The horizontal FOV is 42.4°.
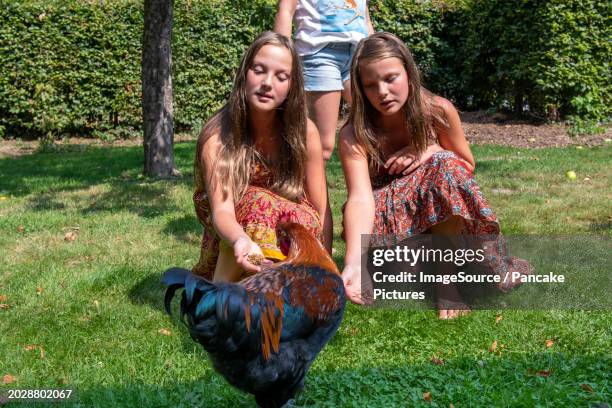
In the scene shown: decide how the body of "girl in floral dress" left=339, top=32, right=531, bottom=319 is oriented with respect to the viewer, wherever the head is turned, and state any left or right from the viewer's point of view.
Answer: facing the viewer

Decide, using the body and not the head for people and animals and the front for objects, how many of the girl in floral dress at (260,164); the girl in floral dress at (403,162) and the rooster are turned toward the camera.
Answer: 2

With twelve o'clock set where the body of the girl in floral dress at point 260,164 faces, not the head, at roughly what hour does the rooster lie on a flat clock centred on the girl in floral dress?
The rooster is roughly at 12 o'clock from the girl in floral dress.

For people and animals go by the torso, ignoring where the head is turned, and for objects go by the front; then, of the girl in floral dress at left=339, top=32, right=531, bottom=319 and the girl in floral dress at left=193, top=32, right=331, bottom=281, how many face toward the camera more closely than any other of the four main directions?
2

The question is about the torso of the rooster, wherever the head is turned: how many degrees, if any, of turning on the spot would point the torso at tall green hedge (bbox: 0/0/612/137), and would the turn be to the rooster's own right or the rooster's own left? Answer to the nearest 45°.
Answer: approximately 45° to the rooster's own left

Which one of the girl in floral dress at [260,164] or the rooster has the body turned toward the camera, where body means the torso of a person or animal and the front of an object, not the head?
the girl in floral dress

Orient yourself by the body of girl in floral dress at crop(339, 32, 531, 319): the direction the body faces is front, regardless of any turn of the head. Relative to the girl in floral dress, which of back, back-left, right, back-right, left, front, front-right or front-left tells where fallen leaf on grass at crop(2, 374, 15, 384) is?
front-right

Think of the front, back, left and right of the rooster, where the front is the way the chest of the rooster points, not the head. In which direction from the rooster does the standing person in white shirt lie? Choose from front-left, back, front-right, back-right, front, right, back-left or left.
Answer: front-left

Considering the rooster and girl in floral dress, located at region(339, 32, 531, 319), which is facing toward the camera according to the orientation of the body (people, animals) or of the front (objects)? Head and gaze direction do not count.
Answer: the girl in floral dress

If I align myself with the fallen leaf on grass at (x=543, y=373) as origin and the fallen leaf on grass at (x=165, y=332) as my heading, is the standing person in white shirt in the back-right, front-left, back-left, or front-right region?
front-right

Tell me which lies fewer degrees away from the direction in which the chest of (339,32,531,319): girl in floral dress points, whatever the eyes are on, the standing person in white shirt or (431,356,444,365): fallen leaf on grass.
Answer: the fallen leaf on grass

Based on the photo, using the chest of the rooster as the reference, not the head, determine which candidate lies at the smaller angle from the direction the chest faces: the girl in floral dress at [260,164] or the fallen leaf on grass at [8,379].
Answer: the girl in floral dress

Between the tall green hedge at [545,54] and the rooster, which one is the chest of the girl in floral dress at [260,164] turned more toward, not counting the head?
the rooster

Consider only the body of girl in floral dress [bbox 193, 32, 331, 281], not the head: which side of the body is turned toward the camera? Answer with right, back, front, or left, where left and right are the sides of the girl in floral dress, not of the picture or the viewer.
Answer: front

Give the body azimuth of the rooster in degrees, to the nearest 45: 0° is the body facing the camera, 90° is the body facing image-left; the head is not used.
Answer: approximately 225°
